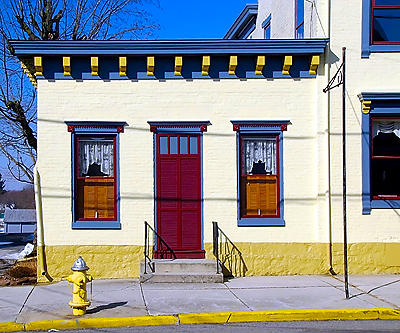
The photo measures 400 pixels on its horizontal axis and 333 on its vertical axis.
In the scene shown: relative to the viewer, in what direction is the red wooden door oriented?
toward the camera

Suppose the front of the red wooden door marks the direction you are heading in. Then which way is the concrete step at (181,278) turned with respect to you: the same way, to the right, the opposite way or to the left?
the same way

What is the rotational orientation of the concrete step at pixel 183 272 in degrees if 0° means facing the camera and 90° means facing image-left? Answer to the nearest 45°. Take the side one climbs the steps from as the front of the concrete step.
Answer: approximately 0°

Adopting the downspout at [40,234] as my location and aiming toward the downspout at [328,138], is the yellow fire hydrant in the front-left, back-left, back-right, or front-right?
front-right

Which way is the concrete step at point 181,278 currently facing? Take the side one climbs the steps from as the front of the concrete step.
toward the camera

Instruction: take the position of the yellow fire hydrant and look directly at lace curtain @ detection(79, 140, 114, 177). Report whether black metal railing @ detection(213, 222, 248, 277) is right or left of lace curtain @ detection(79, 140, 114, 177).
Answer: right

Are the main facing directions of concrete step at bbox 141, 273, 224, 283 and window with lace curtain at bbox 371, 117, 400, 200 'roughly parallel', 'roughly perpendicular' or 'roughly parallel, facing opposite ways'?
roughly parallel

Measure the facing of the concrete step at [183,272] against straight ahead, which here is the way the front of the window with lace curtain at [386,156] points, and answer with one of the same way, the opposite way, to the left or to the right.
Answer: the same way

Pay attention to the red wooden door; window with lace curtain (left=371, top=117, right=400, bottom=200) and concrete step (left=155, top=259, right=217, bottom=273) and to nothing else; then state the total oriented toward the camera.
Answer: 3

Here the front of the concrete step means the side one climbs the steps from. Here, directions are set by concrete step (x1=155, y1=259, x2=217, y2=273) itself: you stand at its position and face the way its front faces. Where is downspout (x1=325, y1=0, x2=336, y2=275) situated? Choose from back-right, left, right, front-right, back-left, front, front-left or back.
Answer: left

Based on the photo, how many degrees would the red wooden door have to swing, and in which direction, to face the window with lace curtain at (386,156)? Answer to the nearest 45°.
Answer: approximately 90° to its left
